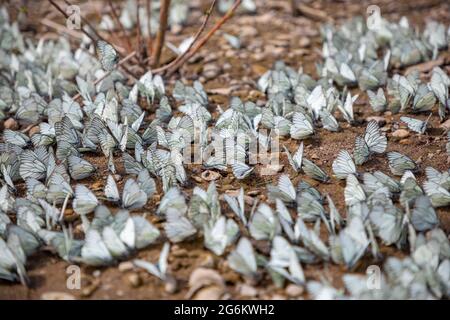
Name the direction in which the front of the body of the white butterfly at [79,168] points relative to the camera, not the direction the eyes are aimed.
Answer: to the viewer's right

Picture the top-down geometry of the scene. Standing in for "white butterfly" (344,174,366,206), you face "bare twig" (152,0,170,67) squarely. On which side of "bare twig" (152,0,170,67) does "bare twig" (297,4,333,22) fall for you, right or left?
right

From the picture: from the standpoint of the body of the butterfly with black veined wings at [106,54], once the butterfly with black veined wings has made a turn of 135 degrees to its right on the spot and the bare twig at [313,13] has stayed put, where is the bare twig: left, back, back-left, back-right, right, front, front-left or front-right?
back
